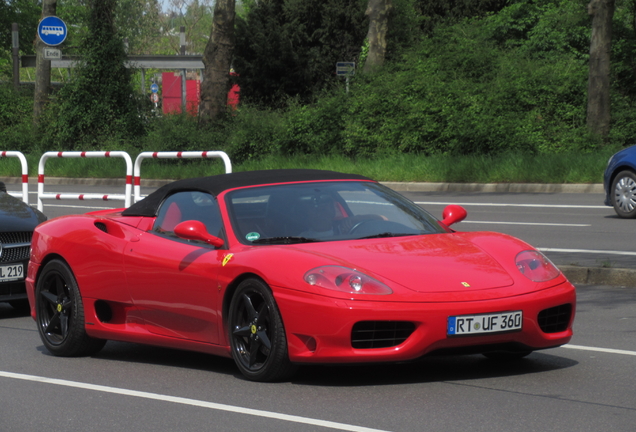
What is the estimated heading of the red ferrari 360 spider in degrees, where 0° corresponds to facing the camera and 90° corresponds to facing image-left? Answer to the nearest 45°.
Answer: approximately 315°

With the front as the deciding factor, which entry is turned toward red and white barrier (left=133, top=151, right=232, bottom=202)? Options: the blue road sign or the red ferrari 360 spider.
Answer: the blue road sign

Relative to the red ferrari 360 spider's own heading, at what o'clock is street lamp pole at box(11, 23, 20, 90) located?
The street lamp pole is roughly at 7 o'clock from the red ferrari 360 spider.

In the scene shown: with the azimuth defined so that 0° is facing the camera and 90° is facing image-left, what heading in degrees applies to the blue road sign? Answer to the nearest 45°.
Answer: approximately 0°

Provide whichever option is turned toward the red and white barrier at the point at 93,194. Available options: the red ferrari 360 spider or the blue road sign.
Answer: the blue road sign

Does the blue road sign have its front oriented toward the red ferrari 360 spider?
yes

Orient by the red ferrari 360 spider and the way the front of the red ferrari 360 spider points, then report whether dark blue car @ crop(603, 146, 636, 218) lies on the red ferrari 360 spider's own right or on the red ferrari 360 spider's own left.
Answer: on the red ferrari 360 spider's own left

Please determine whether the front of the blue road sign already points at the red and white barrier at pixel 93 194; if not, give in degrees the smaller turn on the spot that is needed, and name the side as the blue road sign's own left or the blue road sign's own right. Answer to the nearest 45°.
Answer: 0° — it already faces it

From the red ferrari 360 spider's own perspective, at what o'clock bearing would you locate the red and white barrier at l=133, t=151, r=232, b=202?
The red and white barrier is roughly at 7 o'clock from the red ferrari 360 spider.
